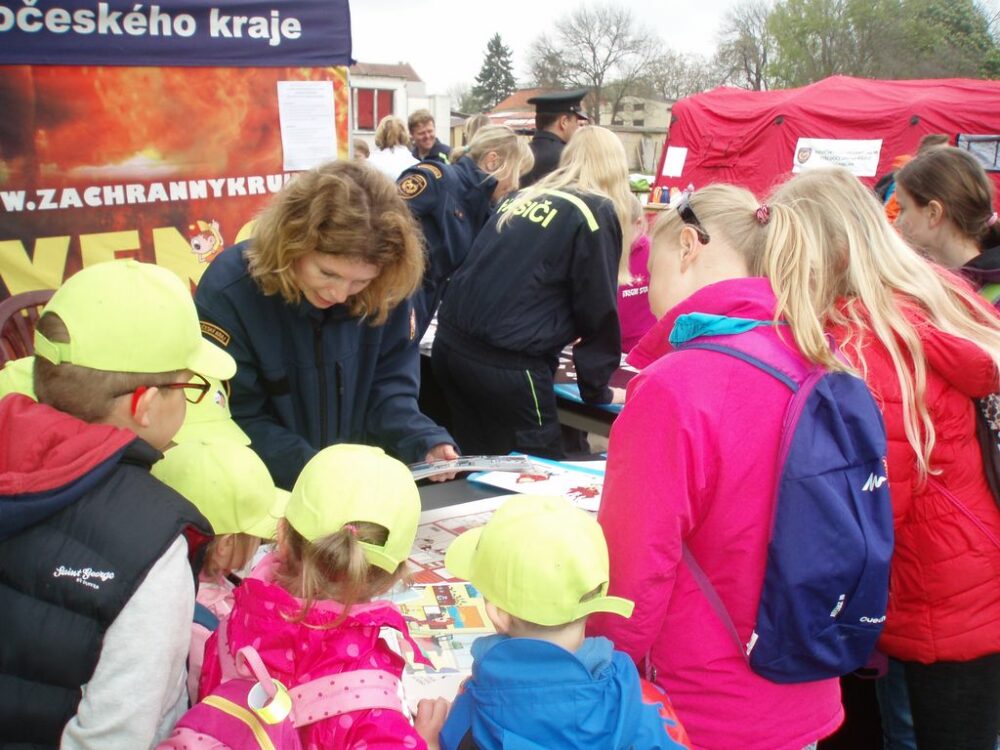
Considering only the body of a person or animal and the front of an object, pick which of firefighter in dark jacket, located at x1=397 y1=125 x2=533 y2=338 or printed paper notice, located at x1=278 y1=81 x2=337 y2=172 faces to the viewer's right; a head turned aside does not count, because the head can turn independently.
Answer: the firefighter in dark jacket

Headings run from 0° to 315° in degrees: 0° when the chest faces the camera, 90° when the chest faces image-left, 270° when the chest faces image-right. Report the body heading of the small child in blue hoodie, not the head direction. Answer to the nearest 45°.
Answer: approximately 135°

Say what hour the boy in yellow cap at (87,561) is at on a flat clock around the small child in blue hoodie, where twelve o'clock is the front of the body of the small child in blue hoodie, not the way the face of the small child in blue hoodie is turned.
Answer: The boy in yellow cap is roughly at 10 o'clock from the small child in blue hoodie.

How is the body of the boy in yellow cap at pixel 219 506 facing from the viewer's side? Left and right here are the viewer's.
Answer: facing away from the viewer and to the right of the viewer

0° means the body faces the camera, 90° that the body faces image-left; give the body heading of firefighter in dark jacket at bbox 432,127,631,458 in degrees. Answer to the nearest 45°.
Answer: approximately 225°

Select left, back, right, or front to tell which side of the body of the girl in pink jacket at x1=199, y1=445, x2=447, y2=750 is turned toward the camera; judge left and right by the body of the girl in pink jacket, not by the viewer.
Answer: back

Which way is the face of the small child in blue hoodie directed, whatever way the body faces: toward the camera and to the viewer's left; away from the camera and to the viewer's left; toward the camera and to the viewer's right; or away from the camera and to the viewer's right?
away from the camera and to the viewer's left

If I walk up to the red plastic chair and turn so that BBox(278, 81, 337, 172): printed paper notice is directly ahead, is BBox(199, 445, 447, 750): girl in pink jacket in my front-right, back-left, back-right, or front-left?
back-right

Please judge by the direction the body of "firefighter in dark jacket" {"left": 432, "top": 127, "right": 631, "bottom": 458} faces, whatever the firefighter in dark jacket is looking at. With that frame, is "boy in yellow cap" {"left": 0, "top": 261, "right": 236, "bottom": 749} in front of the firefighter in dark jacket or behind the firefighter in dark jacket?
behind
